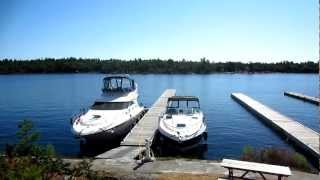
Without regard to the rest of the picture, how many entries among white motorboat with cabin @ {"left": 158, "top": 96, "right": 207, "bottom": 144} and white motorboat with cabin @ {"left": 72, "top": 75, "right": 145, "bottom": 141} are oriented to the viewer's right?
0

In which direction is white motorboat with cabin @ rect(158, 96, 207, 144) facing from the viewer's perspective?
toward the camera

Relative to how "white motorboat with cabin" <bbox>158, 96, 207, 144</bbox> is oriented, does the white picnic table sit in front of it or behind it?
in front

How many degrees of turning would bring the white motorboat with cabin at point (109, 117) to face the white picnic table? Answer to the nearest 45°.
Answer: approximately 45° to its left

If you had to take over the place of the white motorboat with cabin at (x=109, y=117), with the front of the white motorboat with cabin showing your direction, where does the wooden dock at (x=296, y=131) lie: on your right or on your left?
on your left

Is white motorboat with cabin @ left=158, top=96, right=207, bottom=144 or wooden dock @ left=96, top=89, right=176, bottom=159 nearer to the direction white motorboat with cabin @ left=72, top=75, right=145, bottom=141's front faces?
the wooden dock

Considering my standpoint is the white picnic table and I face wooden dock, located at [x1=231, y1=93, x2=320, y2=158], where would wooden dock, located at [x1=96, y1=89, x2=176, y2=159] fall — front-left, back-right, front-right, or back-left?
front-left

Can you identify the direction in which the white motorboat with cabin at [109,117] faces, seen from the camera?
facing the viewer and to the left of the viewer

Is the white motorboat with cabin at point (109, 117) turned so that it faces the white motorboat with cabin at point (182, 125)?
no
